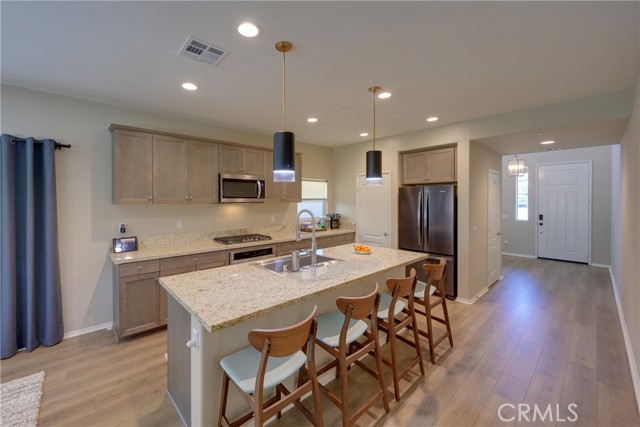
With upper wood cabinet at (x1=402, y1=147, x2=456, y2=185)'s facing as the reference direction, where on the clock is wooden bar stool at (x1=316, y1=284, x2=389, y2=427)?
The wooden bar stool is roughly at 11 o'clock from the upper wood cabinet.

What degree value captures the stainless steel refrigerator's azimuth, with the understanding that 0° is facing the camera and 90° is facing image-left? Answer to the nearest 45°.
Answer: approximately 45°

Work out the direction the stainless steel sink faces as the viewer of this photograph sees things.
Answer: facing away from the viewer and to the left of the viewer

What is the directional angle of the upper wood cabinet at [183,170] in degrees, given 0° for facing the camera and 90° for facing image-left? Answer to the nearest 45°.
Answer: approximately 315°

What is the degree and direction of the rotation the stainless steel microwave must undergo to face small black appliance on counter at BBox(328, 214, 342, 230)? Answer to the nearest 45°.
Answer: approximately 90° to its left

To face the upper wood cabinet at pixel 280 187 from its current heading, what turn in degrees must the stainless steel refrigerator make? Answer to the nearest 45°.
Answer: approximately 45° to its right

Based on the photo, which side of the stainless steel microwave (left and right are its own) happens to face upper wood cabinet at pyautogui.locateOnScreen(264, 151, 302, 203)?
left

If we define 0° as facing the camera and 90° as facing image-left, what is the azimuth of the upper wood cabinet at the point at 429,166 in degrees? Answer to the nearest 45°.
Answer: approximately 45°

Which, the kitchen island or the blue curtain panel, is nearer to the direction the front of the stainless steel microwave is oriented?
the kitchen island
